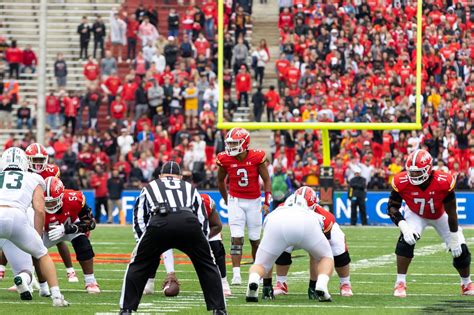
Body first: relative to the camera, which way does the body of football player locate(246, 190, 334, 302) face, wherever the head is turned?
away from the camera

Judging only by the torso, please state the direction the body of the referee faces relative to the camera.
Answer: away from the camera

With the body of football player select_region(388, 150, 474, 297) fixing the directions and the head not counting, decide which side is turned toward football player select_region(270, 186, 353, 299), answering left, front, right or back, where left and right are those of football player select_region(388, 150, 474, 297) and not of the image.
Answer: right

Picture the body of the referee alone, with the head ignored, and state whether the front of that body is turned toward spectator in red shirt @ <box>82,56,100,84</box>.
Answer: yes

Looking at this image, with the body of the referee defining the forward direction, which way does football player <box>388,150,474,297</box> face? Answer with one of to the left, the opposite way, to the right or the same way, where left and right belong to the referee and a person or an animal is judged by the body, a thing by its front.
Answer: the opposite way

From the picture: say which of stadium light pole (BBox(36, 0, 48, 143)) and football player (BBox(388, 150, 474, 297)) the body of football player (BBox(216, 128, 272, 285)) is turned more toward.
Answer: the football player

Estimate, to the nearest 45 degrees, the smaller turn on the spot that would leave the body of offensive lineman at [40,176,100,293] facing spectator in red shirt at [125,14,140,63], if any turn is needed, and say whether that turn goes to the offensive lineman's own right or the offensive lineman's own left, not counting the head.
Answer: approximately 135° to the offensive lineman's own right

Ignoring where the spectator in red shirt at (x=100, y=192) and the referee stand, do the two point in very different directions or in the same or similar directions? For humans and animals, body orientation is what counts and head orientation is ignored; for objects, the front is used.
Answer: very different directions

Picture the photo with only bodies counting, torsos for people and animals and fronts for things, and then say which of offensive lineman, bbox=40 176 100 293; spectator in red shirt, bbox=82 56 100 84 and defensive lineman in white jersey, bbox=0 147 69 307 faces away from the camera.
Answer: the defensive lineman in white jersey

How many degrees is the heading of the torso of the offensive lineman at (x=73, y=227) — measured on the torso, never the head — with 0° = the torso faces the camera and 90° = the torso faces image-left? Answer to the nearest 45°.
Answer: approximately 45°
